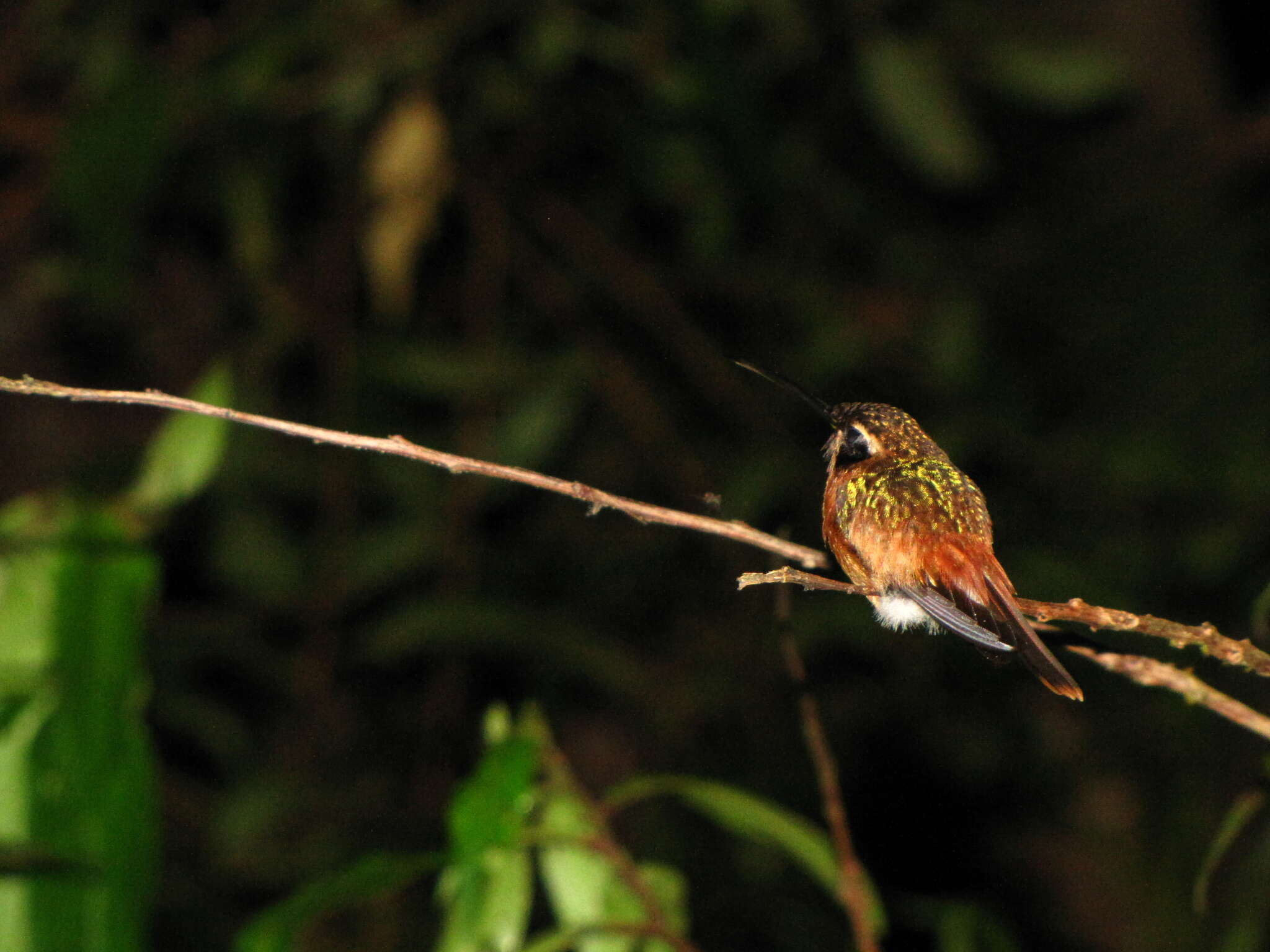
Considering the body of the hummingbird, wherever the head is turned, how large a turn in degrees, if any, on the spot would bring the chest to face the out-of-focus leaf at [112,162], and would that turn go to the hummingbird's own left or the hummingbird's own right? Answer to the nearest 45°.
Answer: approximately 45° to the hummingbird's own left

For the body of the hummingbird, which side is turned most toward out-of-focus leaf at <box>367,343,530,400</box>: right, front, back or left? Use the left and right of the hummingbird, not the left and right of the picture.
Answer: front

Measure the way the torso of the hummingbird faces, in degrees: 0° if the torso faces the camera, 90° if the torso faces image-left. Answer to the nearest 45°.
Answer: approximately 135°

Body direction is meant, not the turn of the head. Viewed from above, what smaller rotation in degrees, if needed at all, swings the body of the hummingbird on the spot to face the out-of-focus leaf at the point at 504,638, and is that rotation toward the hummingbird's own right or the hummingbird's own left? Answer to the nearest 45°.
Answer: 0° — it already faces it
